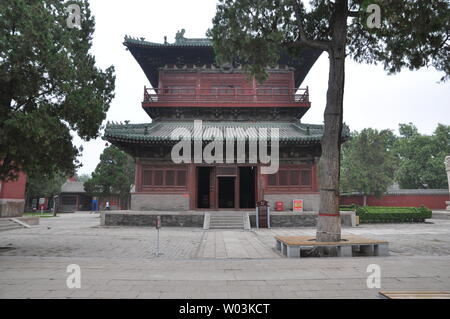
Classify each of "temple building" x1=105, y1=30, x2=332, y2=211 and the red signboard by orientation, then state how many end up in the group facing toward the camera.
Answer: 2

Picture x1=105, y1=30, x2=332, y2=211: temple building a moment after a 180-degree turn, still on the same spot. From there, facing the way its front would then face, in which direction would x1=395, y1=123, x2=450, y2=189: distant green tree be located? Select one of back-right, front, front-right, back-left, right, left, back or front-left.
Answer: front-right

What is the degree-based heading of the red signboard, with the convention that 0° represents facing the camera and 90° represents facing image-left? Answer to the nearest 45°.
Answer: approximately 0°

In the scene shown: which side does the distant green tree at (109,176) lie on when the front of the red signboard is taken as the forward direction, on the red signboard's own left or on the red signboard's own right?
on the red signboard's own right

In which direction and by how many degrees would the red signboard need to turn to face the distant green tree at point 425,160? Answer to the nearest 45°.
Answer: approximately 135° to its left

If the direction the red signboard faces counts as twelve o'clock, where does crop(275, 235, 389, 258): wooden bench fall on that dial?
The wooden bench is roughly at 12 o'clock from the red signboard.

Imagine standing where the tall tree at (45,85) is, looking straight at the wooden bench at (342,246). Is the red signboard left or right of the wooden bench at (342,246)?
left

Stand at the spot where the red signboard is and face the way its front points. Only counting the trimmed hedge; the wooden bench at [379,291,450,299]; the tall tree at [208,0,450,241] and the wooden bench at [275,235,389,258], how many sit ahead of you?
3

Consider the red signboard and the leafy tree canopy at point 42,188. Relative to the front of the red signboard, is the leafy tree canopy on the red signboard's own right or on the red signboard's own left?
on the red signboard's own right

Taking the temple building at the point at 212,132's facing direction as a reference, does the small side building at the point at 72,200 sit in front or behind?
behind

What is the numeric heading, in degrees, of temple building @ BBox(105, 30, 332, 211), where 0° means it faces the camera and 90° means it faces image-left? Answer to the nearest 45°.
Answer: approximately 0°
